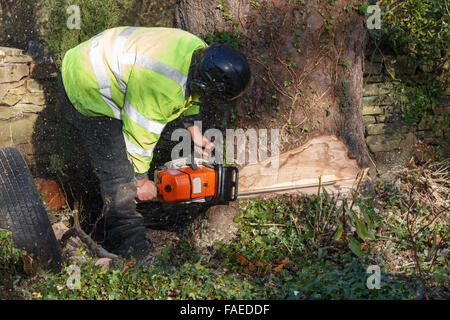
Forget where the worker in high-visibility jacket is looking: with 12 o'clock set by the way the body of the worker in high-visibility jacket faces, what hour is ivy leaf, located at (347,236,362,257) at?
The ivy leaf is roughly at 1 o'clock from the worker in high-visibility jacket.

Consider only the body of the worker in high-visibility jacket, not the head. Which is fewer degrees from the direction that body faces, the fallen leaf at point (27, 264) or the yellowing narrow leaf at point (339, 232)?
the yellowing narrow leaf

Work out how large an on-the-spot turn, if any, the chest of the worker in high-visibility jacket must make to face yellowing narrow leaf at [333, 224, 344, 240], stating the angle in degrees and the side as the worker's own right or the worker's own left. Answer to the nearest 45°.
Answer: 0° — they already face it

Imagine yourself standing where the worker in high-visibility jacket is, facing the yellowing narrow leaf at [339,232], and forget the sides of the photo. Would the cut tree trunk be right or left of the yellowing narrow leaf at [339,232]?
left

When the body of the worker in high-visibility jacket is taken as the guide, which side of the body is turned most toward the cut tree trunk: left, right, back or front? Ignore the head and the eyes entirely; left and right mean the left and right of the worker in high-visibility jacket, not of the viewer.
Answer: front

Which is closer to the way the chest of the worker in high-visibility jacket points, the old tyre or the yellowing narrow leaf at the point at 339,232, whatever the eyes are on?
the yellowing narrow leaf

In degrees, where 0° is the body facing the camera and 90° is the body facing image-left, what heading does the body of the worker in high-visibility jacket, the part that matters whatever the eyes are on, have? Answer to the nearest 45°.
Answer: approximately 270°

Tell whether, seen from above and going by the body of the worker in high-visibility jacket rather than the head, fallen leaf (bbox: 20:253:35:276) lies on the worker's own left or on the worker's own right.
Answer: on the worker's own right
